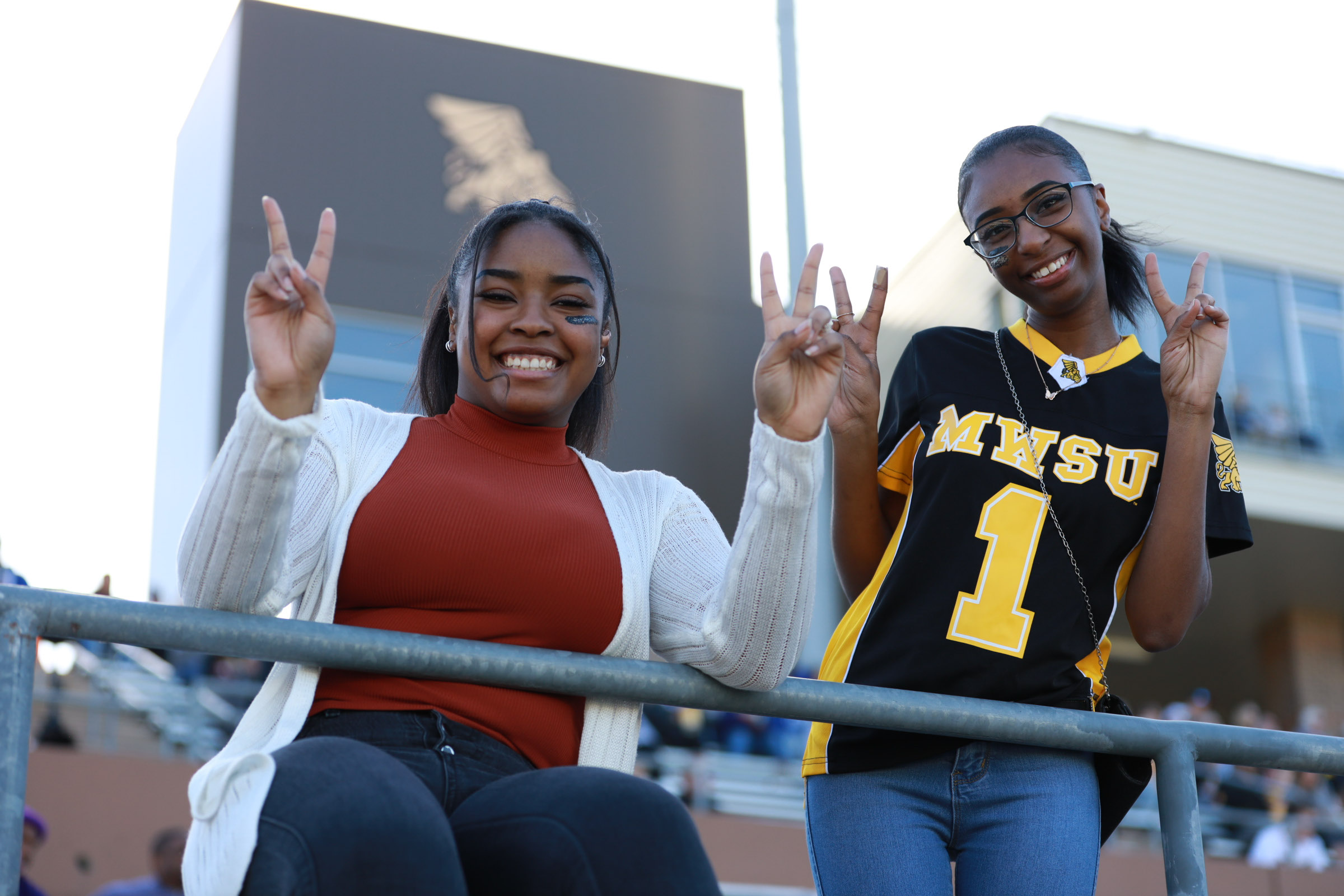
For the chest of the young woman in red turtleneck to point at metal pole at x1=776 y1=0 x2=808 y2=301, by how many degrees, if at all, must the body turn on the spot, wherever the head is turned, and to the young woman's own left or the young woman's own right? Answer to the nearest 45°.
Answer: approximately 180°

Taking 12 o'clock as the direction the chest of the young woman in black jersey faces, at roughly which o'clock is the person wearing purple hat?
The person wearing purple hat is roughly at 4 o'clock from the young woman in black jersey.

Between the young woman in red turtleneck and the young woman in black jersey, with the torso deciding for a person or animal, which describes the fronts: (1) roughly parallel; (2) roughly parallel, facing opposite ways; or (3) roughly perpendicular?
roughly parallel

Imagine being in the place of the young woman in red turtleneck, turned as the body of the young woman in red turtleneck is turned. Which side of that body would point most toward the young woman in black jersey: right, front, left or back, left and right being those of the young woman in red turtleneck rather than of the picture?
left

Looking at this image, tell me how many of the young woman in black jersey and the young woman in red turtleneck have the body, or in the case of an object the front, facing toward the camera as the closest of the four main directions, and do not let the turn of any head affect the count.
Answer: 2

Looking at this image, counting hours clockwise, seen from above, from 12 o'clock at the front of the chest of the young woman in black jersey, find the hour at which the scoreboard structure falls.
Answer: The scoreboard structure is roughly at 5 o'clock from the young woman in black jersey.

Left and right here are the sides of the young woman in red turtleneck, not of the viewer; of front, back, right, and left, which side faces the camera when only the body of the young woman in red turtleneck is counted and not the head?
front

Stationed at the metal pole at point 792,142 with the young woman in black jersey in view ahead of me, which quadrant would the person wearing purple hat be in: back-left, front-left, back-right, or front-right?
front-right

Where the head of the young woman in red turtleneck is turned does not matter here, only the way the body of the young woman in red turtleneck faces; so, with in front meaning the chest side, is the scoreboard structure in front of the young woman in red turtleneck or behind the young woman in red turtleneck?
behind
